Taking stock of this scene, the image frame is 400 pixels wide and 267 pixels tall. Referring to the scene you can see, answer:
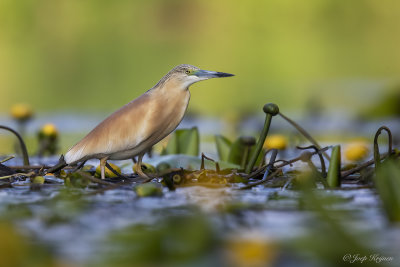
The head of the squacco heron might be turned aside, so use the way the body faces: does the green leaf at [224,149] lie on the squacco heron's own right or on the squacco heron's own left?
on the squacco heron's own left

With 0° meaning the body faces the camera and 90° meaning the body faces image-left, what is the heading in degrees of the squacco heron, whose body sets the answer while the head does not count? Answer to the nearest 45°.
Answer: approximately 270°

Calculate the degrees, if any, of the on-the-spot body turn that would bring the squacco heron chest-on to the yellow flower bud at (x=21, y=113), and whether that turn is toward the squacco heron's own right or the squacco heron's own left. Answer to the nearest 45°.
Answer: approximately 90° to the squacco heron's own left

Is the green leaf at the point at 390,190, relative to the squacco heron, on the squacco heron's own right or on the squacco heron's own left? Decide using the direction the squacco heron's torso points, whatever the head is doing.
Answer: on the squacco heron's own right

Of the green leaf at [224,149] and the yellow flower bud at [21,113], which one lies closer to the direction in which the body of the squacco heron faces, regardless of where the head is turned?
the green leaf
